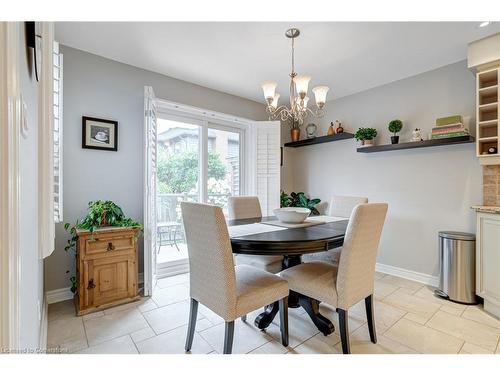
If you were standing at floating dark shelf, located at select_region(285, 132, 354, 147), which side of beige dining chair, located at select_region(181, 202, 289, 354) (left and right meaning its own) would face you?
front

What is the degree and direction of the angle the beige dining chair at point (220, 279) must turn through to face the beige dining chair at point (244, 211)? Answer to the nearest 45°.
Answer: approximately 45° to its left

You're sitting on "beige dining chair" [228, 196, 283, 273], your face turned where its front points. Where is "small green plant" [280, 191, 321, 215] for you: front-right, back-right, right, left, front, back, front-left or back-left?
left

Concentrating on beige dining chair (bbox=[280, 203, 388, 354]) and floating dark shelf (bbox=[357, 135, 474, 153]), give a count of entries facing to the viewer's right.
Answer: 0

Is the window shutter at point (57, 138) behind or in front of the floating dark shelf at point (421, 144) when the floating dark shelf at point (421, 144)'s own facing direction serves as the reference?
in front

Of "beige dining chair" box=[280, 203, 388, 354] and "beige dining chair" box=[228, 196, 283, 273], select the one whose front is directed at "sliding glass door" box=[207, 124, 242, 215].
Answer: "beige dining chair" box=[280, 203, 388, 354]

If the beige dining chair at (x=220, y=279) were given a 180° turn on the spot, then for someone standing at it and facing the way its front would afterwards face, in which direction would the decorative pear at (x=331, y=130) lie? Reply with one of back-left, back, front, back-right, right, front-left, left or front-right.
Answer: back

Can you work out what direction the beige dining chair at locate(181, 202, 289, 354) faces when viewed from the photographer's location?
facing away from the viewer and to the right of the viewer

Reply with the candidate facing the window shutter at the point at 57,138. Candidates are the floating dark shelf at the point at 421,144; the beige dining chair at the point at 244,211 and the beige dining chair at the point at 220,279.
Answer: the floating dark shelf

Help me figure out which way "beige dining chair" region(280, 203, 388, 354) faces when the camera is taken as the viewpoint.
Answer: facing away from the viewer and to the left of the viewer

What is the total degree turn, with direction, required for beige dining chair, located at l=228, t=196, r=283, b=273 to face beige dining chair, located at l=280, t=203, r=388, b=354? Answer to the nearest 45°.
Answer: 0° — it already faces it

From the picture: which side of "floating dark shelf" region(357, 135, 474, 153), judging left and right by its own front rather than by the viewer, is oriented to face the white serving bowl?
front

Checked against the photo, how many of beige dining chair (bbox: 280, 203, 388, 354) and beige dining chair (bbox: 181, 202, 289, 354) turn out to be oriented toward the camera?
0

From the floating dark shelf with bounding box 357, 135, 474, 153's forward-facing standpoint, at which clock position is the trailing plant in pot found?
The trailing plant in pot is roughly at 12 o'clock from the floating dark shelf.

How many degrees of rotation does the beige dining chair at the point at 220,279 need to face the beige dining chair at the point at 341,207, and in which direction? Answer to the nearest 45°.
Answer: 0° — it already faces it

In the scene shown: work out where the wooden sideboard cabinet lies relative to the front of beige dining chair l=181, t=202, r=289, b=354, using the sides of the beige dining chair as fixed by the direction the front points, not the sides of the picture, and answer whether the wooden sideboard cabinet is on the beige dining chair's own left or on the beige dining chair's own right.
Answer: on the beige dining chair's own left

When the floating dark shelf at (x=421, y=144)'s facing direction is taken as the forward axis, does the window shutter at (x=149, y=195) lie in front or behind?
in front

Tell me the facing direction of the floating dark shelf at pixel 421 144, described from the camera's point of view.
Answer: facing the viewer and to the left of the viewer
